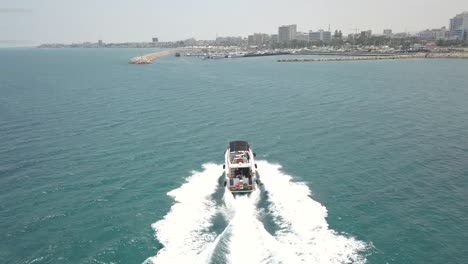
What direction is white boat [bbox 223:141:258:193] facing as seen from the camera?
away from the camera
